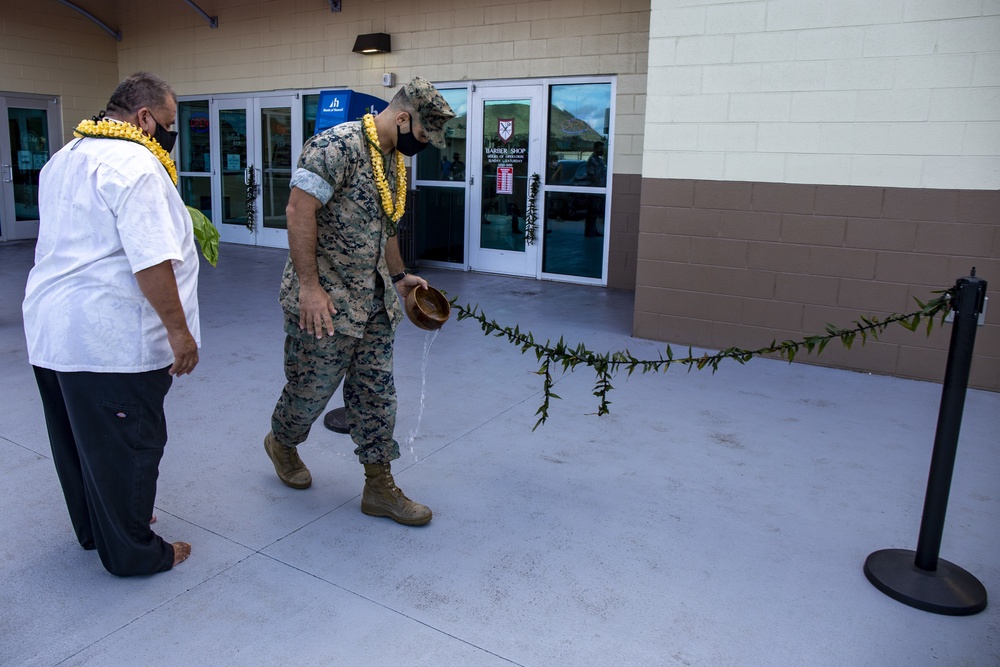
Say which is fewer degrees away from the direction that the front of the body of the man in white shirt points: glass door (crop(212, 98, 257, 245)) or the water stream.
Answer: the water stream

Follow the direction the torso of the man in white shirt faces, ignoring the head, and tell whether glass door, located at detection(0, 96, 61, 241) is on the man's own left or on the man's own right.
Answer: on the man's own left

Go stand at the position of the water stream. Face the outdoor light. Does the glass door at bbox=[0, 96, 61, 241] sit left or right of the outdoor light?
left

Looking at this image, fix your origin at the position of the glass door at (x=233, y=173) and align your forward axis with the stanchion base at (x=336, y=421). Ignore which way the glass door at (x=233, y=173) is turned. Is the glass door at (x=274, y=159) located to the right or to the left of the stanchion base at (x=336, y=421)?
left

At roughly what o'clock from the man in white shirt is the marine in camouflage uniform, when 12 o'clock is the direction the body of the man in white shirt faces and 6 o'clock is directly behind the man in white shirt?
The marine in camouflage uniform is roughly at 1 o'clock from the man in white shirt.

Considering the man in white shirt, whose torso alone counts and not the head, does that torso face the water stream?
yes

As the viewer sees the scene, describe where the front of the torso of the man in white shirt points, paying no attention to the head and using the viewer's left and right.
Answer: facing away from the viewer and to the right of the viewer

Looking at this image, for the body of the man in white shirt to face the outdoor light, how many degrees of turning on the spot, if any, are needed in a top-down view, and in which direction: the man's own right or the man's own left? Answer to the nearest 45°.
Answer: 0° — they already face it
